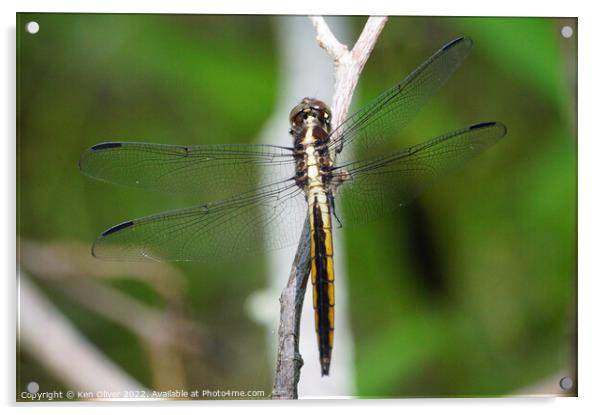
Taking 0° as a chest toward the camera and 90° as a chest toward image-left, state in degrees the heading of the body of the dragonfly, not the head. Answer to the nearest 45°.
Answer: approximately 180°
